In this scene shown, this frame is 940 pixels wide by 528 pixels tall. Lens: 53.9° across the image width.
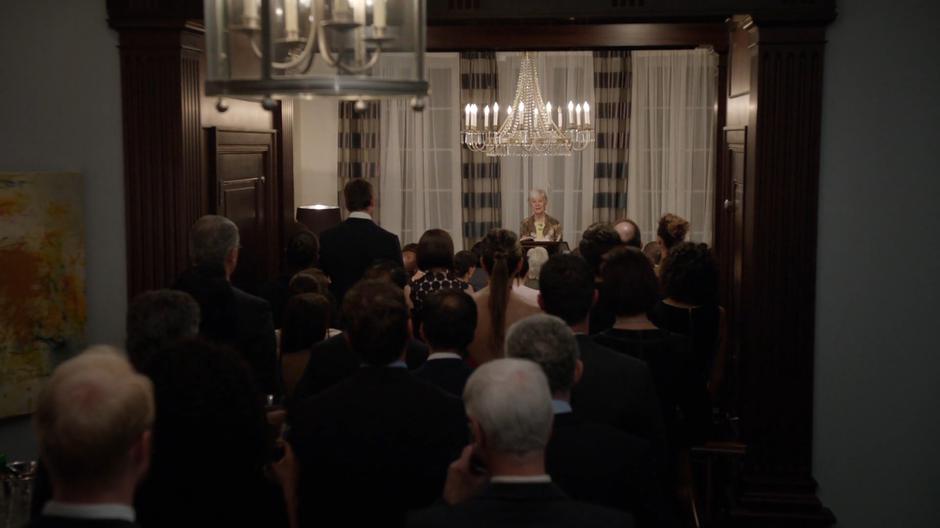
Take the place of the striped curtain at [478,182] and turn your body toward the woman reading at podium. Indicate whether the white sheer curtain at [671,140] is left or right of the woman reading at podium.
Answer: left

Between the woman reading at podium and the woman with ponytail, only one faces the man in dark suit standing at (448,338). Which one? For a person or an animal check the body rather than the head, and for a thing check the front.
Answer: the woman reading at podium

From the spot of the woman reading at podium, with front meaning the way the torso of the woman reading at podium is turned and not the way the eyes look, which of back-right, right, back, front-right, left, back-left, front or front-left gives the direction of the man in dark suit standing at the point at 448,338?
front

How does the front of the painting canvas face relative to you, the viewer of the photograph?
facing the viewer

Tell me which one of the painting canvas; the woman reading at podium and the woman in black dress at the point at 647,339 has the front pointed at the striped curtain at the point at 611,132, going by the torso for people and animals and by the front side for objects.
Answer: the woman in black dress

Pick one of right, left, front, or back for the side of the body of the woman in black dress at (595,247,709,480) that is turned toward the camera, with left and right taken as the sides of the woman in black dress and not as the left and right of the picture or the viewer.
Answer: back

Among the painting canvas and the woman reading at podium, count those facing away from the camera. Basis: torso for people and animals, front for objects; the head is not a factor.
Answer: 0

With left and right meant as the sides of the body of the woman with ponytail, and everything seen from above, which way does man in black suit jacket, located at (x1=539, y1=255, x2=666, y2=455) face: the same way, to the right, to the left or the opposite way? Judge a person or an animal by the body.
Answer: the same way

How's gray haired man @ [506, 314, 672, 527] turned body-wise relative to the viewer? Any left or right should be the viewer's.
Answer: facing away from the viewer

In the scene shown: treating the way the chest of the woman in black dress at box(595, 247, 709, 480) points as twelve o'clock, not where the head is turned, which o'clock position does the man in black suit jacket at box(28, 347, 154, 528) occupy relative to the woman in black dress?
The man in black suit jacket is roughly at 7 o'clock from the woman in black dress.

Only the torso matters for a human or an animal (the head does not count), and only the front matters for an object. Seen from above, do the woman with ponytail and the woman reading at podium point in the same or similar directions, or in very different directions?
very different directions

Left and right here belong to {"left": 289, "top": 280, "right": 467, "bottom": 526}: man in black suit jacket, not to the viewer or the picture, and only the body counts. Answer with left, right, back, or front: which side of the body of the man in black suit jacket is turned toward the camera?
back

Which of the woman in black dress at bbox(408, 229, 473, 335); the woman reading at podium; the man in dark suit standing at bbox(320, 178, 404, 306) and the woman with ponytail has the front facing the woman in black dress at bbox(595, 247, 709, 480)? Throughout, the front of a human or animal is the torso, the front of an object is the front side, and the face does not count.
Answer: the woman reading at podium

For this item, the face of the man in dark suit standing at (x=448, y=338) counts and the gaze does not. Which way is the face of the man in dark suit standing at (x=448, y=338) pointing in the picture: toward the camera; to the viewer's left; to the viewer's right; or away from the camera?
away from the camera

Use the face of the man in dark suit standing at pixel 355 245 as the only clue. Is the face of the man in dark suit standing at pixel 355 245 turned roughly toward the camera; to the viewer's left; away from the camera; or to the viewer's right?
away from the camera

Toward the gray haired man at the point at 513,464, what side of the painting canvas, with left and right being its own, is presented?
front

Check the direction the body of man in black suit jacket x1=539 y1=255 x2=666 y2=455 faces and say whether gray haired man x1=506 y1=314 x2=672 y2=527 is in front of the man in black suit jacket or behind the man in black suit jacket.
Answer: behind

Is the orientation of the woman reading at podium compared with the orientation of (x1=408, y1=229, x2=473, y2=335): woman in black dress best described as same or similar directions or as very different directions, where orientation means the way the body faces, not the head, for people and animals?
very different directions

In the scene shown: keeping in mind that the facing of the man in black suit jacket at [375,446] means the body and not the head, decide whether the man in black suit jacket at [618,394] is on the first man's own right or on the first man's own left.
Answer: on the first man's own right

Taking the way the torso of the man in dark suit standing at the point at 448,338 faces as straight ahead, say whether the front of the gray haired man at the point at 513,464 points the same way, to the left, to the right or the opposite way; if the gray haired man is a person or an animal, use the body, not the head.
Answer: the same way

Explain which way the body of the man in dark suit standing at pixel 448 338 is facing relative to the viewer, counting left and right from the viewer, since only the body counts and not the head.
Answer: facing away from the viewer

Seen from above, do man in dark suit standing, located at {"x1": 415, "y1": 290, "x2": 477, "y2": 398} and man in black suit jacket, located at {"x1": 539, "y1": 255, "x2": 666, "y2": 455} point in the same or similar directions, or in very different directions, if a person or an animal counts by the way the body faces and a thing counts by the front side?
same or similar directions

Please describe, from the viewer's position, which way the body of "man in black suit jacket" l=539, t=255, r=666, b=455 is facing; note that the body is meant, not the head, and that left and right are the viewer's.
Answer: facing away from the viewer
